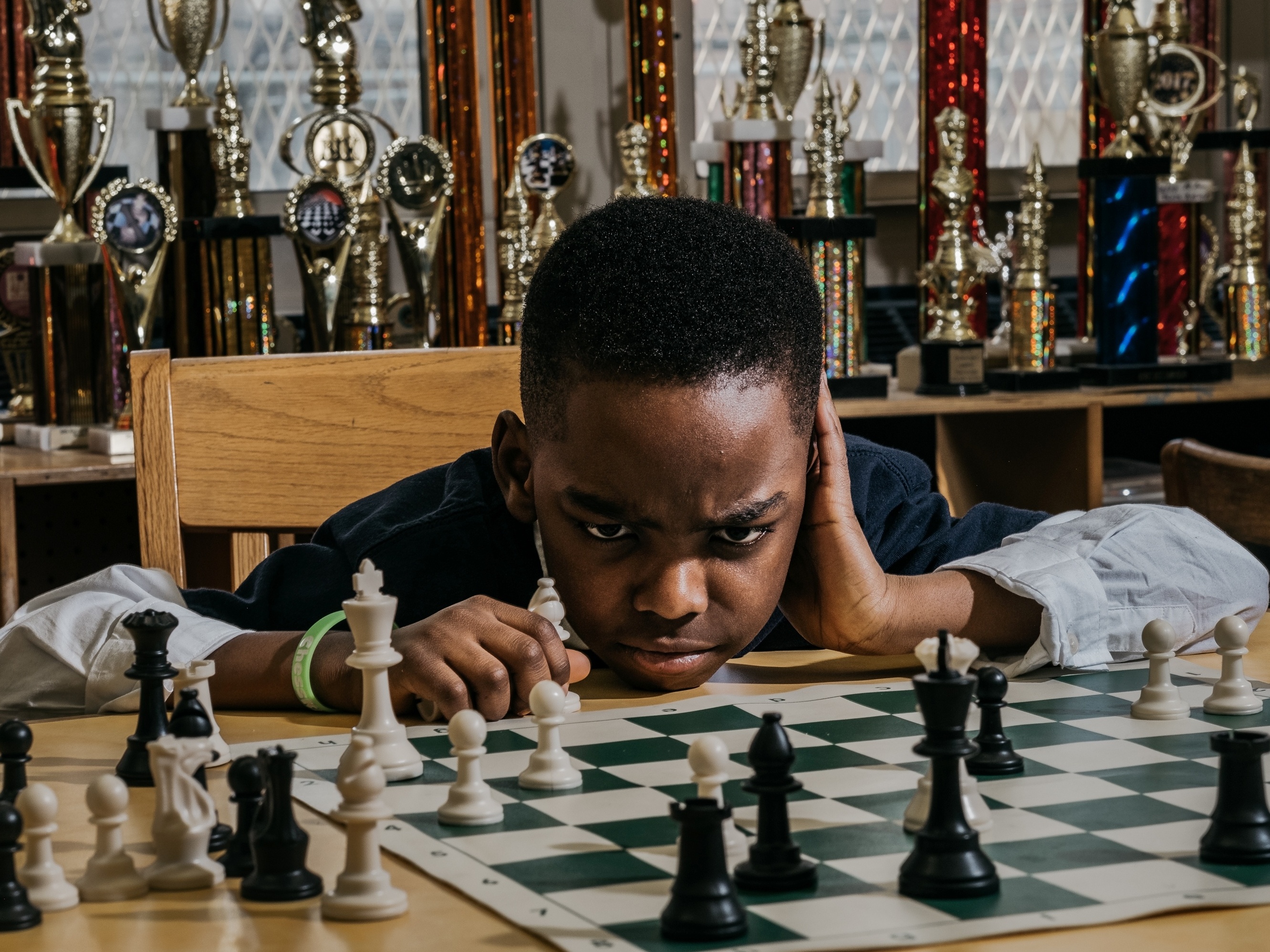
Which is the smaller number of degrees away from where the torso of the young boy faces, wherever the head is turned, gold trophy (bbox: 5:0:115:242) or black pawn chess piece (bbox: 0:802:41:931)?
the black pawn chess piece

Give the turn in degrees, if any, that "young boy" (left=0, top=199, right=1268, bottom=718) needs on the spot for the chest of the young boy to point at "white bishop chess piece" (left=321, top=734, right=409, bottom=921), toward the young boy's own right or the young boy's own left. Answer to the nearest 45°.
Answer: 0° — they already face it

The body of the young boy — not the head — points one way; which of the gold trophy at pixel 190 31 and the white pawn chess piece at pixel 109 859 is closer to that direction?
the white pawn chess piece

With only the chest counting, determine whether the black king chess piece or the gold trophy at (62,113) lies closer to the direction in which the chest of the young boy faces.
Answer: the black king chess piece

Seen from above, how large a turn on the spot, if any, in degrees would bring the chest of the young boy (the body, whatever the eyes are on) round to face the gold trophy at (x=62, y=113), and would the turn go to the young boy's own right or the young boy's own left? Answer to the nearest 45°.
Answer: approximately 135° to the young boy's own right

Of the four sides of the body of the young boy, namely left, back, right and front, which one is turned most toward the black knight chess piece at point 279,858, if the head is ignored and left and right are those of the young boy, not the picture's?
front

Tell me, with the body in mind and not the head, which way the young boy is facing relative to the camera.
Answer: toward the camera

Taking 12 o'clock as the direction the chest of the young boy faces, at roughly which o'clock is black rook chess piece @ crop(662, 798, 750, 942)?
The black rook chess piece is roughly at 12 o'clock from the young boy.
